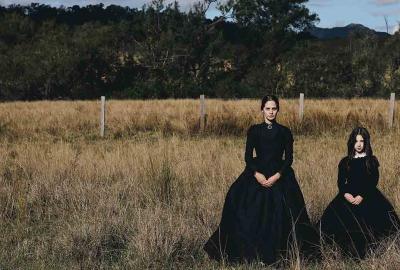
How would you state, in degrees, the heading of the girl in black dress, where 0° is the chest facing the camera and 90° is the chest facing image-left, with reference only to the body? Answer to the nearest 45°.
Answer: approximately 0°
